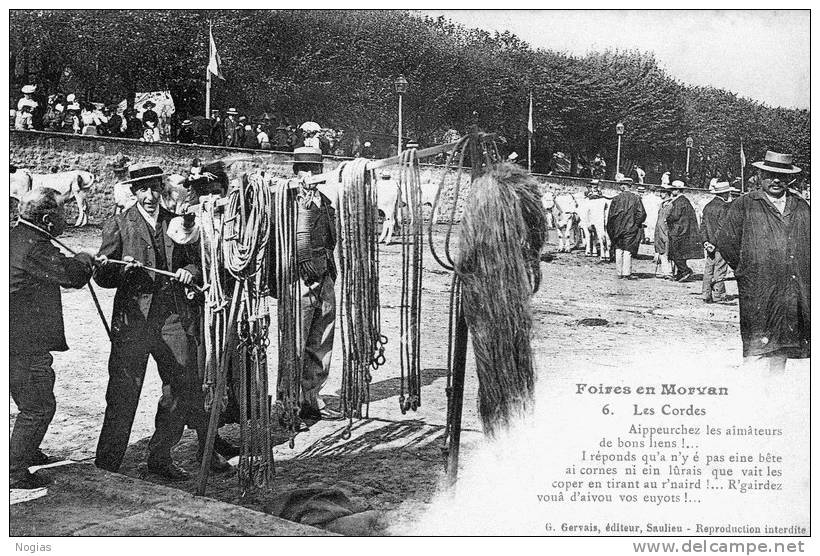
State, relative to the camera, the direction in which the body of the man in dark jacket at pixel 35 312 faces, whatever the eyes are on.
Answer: to the viewer's right

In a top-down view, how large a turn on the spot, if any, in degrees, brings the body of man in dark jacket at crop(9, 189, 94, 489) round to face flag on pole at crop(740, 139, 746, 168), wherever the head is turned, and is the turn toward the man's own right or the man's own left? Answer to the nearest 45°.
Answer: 0° — they already face it

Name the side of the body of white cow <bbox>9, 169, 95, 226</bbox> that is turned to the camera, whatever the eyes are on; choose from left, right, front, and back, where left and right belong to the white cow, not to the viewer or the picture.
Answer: left

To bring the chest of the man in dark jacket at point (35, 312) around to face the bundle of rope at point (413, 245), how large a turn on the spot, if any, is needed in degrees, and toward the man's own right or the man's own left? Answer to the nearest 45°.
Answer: approximately 45° to the man's own right
